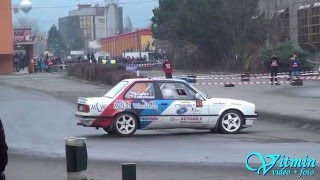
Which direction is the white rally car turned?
to the viewer's right

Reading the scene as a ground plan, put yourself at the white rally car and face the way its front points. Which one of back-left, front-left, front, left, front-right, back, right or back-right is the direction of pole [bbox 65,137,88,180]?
right

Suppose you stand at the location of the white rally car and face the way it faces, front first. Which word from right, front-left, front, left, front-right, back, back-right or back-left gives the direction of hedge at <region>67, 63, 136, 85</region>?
left
